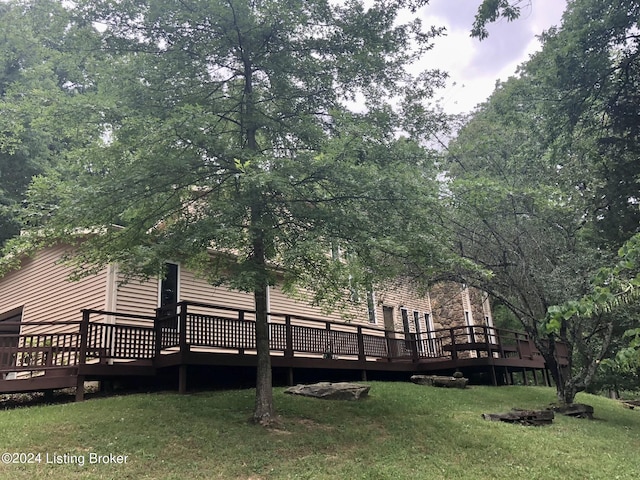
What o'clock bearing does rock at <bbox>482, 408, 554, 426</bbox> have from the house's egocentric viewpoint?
The rock is roughly at 11 o'clock from the house.

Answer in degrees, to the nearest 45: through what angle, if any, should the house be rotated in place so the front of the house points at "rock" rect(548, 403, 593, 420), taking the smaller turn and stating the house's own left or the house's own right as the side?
approximately 45° to the house's own left

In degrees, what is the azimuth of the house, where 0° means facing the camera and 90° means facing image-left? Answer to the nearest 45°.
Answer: approximately 315°

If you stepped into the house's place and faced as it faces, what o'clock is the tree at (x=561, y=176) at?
The tree is roughly at 11 o'clock from the house.
